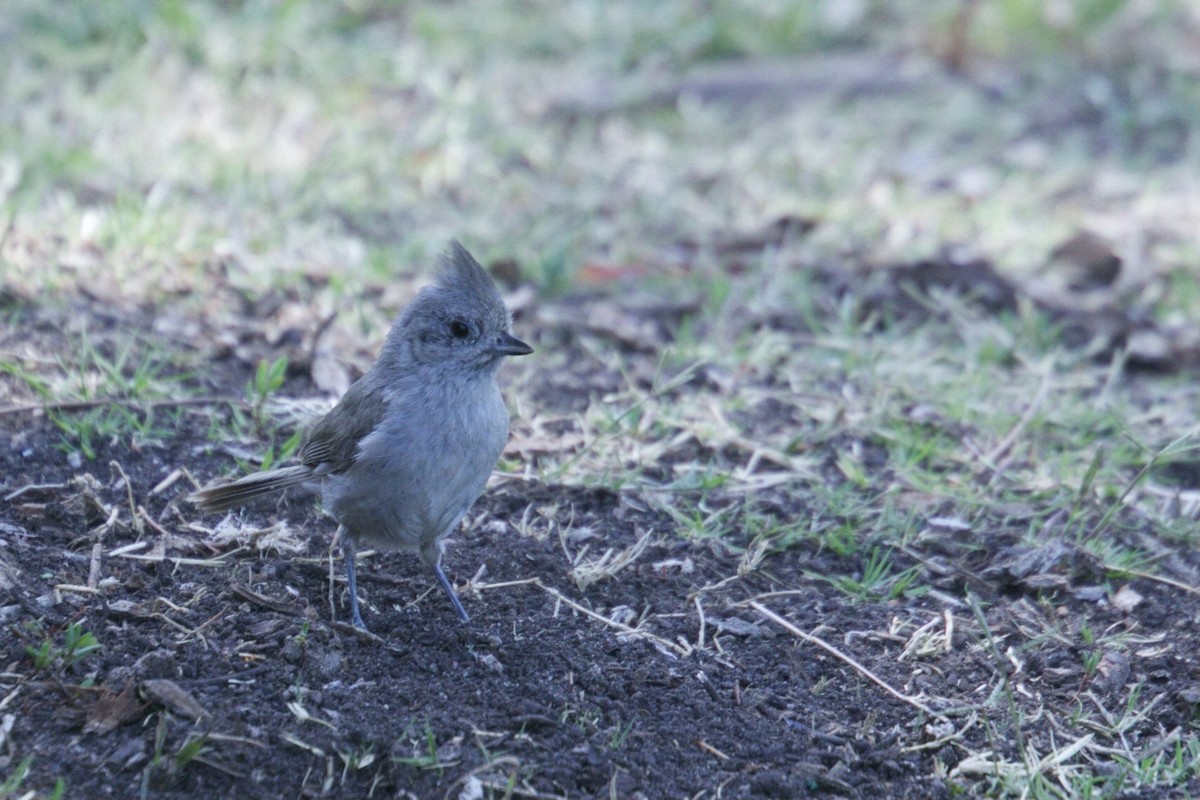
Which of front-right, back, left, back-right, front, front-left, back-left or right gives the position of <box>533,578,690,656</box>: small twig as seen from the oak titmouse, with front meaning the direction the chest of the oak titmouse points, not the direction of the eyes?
front

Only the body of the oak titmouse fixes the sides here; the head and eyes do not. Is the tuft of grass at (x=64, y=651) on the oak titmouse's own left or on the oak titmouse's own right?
on the oak titmouse's own right

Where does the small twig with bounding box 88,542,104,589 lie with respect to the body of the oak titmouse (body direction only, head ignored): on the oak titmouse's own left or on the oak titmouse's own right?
on the oak titmouse's own right

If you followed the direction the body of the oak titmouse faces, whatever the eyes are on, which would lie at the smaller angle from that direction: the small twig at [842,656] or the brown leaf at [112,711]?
the small twig

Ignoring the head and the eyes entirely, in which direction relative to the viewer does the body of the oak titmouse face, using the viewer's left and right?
facing the viewer and to the right of the viewer

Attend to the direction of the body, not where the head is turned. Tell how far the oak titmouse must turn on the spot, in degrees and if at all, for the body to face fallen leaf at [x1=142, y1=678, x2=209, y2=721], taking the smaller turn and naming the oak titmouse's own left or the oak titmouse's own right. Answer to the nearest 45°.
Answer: approximately 90° to the oak titmouse's own right

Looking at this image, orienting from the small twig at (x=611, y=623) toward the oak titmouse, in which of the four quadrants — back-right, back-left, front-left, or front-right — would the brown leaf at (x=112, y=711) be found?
front-left

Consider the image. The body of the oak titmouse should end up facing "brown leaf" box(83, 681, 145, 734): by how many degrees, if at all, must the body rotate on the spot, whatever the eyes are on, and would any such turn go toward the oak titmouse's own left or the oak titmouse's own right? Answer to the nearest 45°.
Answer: approximately 90° to the oak titmouse's own right

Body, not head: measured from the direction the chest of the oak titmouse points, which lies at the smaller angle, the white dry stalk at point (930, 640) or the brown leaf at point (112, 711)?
the white dry stalk

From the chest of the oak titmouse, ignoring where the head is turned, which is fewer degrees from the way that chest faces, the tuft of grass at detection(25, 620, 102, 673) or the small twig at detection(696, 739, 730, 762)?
the small twig

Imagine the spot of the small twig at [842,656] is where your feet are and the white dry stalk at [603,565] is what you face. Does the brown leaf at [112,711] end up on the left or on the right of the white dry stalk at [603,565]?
left

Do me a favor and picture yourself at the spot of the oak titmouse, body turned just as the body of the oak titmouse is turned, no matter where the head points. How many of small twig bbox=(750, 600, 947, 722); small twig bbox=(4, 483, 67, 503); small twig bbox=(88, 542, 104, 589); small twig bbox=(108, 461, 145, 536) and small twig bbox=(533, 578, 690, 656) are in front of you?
2

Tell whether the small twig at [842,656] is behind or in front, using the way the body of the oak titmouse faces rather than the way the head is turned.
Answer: in front
